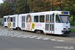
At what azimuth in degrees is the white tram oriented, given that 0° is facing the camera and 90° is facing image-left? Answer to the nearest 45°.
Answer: approximately 315°

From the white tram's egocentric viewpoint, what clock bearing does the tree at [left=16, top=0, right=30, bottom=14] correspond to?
The tree is roughly at 7 o'clock from the white tram.

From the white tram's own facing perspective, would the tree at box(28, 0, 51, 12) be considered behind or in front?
behind

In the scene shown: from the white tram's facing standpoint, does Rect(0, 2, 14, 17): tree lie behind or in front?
behind

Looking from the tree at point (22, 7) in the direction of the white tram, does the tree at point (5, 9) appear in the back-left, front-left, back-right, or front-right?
back-right
